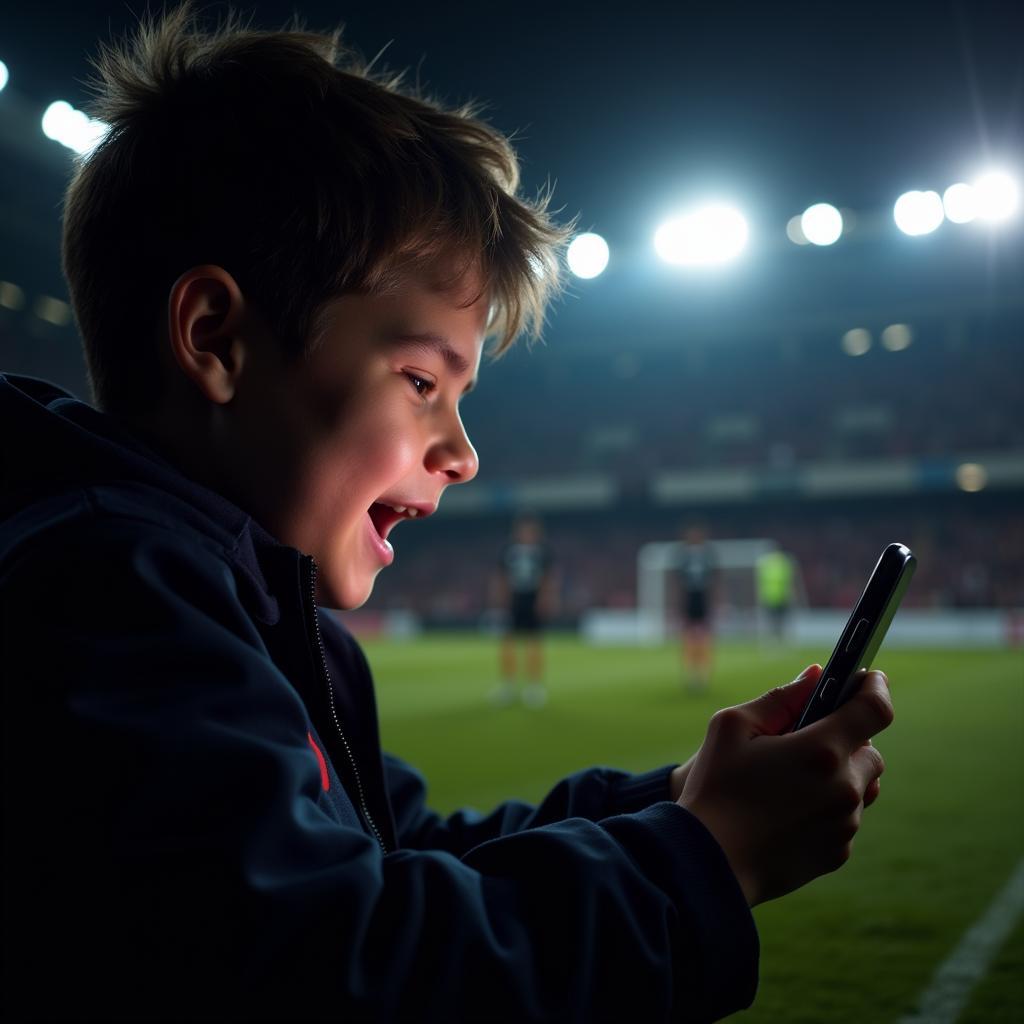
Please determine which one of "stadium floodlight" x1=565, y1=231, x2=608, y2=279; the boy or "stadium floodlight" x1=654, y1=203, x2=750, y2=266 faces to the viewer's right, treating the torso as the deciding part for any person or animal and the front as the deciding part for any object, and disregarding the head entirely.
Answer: the boy

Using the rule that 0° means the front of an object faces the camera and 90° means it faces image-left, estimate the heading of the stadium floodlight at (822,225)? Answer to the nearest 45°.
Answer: approximately 0°

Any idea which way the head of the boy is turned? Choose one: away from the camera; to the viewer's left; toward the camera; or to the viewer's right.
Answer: to the viewer's right

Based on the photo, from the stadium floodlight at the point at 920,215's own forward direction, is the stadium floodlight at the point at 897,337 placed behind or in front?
behind

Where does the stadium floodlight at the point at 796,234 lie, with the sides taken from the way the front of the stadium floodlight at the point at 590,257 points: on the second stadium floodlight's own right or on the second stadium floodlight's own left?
on the second stadium floodlight's own left

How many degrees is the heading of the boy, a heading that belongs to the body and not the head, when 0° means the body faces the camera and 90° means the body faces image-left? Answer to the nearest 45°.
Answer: approximately 270°

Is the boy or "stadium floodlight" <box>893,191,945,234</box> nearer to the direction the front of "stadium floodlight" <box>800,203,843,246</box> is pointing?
the boy
